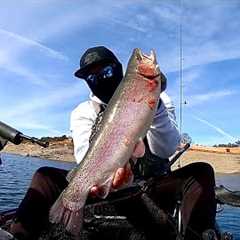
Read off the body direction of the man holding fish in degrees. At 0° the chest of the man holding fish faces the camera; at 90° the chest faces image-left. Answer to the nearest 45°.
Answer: approximately 0°
